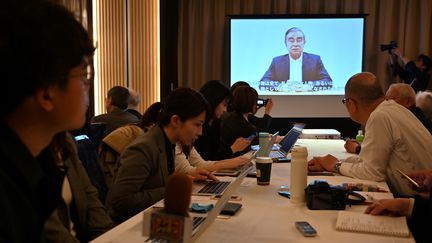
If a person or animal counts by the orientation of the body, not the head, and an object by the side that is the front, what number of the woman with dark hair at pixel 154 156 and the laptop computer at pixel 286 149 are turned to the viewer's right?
1

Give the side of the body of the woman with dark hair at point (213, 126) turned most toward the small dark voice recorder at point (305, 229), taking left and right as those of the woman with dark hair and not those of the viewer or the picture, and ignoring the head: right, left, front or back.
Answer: right

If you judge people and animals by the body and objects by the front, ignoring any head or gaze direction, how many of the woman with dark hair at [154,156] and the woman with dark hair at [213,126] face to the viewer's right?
2

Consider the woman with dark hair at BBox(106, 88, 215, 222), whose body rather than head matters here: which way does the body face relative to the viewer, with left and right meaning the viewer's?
facing to the right of the viewer

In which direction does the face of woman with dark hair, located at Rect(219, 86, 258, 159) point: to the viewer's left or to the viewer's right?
to the viewer's right

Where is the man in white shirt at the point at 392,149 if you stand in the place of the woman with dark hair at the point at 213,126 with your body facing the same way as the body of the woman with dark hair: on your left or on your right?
on your right

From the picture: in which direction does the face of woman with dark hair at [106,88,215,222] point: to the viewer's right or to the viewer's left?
to the viewer's right

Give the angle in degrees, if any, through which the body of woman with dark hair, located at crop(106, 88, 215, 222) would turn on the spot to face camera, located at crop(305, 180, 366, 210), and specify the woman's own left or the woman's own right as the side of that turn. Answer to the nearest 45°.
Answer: approximately 45° to the woman's own right

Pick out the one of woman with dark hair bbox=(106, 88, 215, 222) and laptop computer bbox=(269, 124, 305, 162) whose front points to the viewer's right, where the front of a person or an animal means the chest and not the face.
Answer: the woman with dark hair
